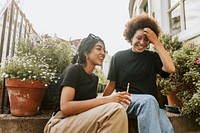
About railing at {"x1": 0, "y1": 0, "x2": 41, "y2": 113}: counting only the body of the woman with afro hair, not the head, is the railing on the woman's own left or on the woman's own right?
on the woman's own right

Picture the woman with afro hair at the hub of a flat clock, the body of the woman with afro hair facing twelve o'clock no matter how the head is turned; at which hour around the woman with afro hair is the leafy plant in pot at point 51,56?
The leafy plant in pot is roughly at 3 o'clock from the woman with afro hair.

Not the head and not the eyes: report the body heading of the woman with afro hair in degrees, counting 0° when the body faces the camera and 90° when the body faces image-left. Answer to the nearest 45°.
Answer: approximately 0°
